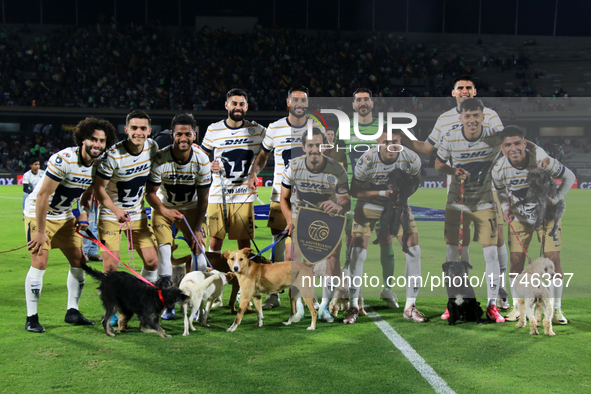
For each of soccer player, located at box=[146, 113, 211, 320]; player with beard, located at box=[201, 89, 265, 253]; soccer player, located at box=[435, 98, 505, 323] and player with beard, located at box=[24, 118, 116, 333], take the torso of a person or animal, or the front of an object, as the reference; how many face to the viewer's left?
0

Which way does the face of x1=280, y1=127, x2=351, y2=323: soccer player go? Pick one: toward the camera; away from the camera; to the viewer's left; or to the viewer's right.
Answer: toward the camera

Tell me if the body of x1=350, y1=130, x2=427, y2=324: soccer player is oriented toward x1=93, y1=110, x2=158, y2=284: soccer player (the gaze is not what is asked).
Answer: no

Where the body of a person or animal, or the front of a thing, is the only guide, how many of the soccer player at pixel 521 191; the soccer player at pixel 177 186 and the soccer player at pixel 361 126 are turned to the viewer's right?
0

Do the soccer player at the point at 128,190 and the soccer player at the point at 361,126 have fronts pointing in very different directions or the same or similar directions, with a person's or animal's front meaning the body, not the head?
same or similar directions

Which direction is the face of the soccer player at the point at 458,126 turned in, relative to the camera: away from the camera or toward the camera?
toward the camera

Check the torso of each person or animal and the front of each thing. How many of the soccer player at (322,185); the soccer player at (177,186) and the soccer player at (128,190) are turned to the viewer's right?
0

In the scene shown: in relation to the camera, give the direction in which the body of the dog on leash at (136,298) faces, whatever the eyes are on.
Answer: to the viewer's right

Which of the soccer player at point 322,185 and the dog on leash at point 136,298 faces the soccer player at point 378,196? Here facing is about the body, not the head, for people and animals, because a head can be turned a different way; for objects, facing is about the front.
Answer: the dog on leash

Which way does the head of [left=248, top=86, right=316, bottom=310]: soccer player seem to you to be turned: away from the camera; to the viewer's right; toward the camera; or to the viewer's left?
toward the camera

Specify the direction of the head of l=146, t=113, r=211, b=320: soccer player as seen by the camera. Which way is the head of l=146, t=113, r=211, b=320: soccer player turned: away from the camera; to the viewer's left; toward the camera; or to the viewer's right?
toward the camera

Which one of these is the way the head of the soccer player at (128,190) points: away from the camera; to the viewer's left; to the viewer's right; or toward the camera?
toward the camera

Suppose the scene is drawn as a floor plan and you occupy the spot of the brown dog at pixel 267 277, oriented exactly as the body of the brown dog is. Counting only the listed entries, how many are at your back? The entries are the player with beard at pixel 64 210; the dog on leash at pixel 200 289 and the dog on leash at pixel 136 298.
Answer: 0

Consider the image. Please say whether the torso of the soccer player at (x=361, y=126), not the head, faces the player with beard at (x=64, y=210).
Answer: no

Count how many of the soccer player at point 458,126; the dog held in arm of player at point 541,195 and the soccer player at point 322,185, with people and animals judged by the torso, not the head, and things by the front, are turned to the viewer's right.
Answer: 0

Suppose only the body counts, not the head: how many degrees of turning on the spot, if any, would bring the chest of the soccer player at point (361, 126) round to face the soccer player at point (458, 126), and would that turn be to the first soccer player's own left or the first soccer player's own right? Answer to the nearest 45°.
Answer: approximately 90° to the first soccer player's own left

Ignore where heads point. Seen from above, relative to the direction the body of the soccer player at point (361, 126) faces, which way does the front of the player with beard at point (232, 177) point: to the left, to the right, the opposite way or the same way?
the same way

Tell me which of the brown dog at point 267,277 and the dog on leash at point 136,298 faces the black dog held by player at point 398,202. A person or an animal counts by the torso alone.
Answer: the dog on leash at point 136,298

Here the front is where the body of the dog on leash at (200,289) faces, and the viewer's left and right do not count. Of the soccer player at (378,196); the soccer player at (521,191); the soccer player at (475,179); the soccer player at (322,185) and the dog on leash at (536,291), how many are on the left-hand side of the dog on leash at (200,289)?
0

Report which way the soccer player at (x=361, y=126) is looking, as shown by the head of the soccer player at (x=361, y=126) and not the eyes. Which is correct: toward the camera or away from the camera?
toward the camera

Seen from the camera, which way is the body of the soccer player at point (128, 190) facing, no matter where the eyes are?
toward the camera
